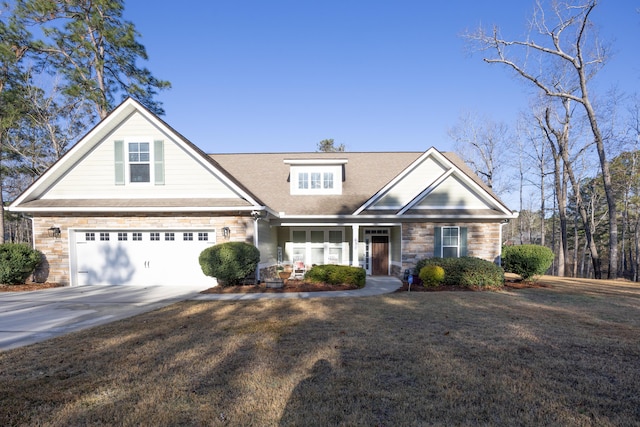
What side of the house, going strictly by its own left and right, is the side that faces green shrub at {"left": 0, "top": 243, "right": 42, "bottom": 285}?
right

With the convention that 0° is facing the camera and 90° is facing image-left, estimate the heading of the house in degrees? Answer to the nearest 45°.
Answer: approximately 0°

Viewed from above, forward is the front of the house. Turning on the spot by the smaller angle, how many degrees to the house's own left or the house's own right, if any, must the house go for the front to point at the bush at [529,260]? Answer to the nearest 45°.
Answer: approximately 90° to the house's own left
